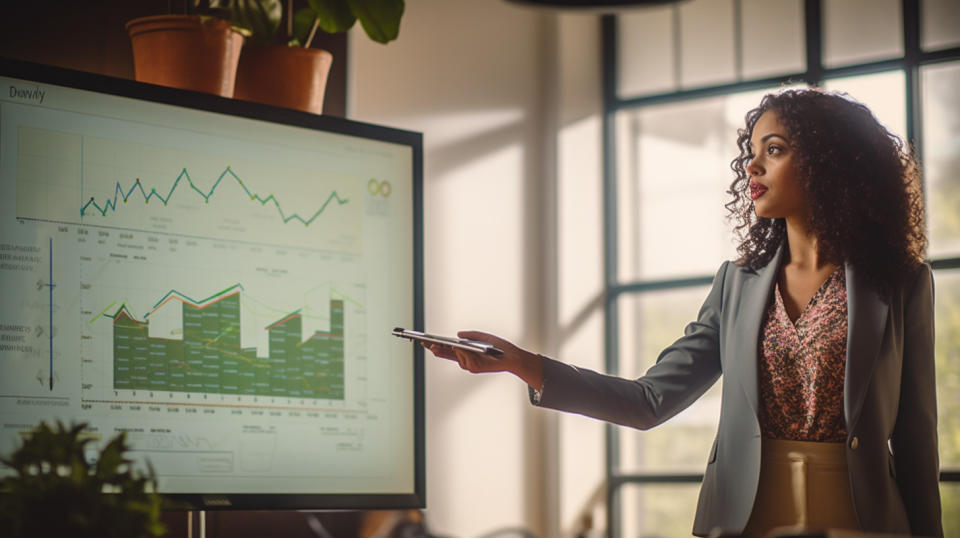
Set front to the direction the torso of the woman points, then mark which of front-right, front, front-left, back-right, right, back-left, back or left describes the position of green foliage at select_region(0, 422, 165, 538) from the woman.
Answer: front

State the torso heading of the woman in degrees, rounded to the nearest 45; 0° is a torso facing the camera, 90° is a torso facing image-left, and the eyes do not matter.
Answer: approximately 45°

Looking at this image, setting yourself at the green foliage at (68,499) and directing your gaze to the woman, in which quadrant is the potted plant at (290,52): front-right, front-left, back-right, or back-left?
front-left

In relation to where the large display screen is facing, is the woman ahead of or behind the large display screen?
ahead

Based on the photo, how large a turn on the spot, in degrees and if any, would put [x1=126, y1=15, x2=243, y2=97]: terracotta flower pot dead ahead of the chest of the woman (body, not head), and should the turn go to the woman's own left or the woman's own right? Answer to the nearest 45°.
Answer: approximately 45° to the woman's own right

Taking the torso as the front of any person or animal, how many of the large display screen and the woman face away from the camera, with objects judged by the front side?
0

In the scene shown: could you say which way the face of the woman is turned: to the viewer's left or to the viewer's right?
to the viewer's left

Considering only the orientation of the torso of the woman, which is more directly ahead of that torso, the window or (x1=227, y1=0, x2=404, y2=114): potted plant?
the potted plant

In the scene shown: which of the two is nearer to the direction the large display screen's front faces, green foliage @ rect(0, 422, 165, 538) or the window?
the green foliage

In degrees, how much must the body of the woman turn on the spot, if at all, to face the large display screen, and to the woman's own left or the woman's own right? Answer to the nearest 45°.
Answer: approximately 45° to the woman's own right

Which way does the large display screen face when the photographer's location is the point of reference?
facing the viewer and to the right of the viewer
